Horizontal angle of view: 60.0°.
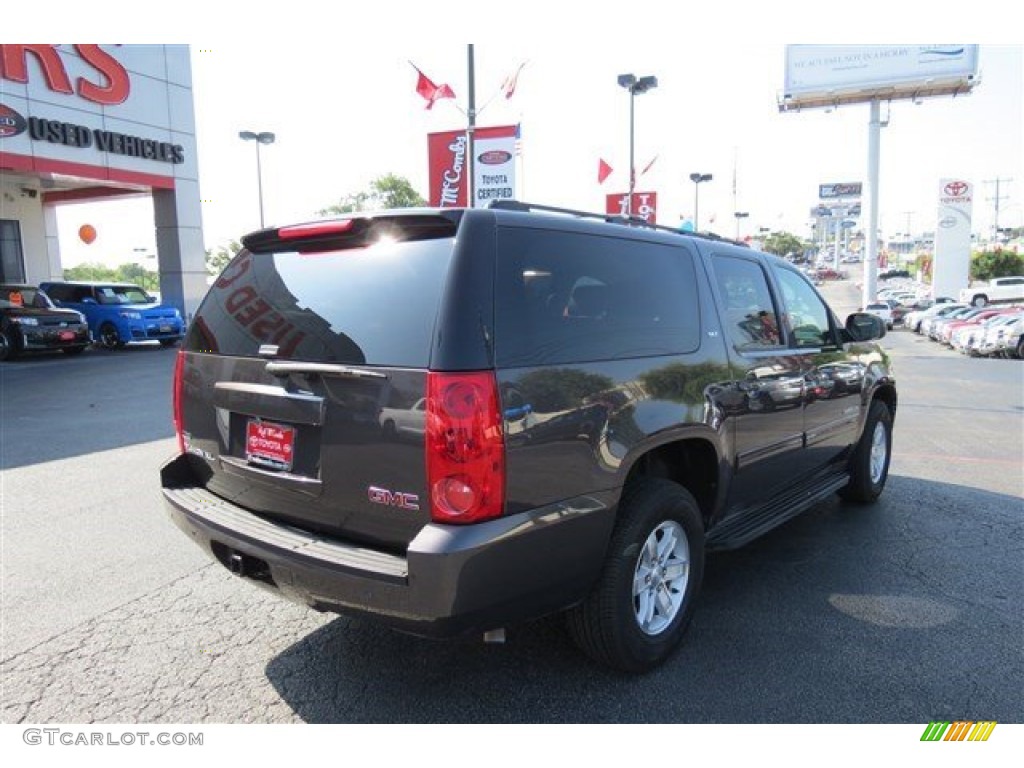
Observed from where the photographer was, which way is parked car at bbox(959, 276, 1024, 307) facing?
facing to the left of the viewer

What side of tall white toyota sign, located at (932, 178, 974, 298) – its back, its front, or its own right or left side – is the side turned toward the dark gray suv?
front

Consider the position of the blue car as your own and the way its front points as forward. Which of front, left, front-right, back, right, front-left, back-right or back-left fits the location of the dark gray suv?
front-right

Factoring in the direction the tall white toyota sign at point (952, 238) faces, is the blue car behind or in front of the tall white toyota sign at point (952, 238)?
in front

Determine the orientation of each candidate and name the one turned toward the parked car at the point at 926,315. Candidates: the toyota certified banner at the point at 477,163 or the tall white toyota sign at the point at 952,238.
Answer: the tall white toyota sign at the point at 952,238

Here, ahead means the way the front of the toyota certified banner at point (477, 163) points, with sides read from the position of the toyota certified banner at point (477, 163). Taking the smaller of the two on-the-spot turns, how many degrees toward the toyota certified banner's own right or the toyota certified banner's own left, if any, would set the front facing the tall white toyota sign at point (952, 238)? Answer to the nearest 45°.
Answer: approximately 135° to the toyota certified banner's own left

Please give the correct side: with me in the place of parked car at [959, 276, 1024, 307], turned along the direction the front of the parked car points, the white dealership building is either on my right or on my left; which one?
on my left

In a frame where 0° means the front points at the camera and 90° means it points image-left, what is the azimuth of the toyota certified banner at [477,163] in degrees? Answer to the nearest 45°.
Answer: approximately 0°

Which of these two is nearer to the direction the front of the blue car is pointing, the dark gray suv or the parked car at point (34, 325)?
the dark gray suv

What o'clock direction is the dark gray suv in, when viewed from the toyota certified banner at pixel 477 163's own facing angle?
The dark gray suv is roughly at 12 o'clock from the toyota certified banner.

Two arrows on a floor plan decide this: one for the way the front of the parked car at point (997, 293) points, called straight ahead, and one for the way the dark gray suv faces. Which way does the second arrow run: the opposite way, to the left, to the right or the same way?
to the right

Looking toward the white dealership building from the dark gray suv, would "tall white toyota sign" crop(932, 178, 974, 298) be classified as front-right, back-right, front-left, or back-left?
front-right

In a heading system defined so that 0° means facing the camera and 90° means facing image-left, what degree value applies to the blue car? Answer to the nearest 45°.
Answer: approximately 315°
